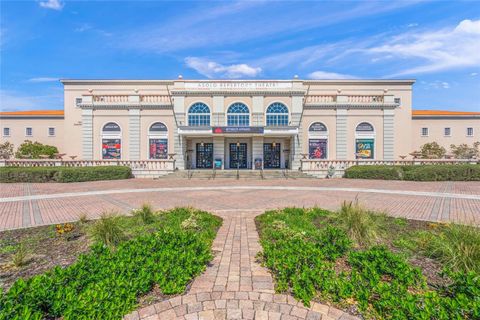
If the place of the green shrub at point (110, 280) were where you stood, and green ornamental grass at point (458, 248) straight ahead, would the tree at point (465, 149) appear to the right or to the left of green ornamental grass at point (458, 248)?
left

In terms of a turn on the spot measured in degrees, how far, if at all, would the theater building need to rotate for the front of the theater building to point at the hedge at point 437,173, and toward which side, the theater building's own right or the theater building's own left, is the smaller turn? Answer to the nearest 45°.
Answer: approximately 45° to the theater building's own left

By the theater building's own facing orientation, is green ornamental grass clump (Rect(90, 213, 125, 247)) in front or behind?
in front

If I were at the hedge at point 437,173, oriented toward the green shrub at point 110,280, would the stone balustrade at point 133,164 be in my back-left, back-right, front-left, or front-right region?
front-right

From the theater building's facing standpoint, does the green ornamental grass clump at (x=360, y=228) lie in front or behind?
in front

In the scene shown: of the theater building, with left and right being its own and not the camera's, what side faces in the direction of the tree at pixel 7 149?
right

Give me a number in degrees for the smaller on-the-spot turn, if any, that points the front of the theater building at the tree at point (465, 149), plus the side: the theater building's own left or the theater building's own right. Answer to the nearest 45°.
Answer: approximately 90° to the theater building's own left

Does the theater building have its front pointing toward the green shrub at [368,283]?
yes

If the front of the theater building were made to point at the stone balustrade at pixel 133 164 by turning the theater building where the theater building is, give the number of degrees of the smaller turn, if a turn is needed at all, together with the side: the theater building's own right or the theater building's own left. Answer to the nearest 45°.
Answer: approximately 45° to the theater building's own right

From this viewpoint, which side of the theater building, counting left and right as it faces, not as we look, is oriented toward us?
front

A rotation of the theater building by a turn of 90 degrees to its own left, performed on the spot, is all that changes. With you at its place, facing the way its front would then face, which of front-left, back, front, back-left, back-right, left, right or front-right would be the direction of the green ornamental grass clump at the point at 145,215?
right

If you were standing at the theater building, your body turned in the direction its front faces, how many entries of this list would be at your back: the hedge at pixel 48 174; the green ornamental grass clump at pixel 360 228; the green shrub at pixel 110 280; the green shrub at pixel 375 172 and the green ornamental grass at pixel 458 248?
0

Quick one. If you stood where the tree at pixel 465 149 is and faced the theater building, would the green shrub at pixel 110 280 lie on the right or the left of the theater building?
left
